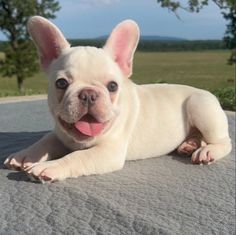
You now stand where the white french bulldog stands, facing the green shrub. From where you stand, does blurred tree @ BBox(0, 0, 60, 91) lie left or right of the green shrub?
left

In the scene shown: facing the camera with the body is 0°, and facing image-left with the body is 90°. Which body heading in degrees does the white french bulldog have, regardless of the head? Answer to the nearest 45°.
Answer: approximately 45°

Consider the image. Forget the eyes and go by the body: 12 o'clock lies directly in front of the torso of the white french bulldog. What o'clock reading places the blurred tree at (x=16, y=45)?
The blurred tree is roughly at 4 o'clock from the white french bulldog.

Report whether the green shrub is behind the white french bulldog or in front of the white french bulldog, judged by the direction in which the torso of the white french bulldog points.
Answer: behind
